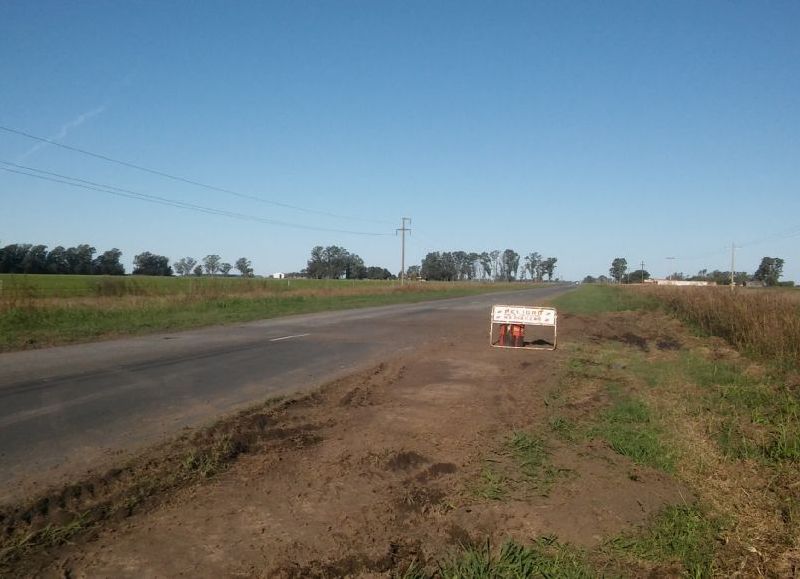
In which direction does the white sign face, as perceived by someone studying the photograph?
facing the viewer
